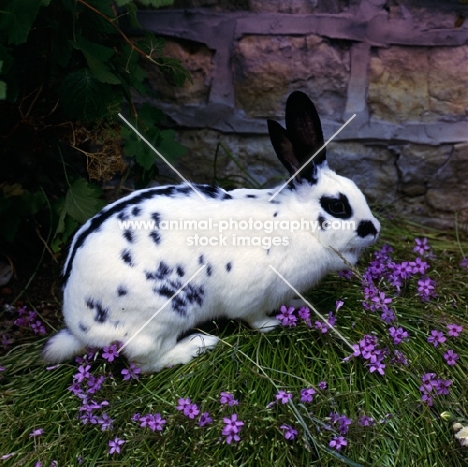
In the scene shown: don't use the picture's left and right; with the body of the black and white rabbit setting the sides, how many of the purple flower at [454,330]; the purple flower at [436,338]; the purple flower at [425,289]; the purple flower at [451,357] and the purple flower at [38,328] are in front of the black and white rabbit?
4

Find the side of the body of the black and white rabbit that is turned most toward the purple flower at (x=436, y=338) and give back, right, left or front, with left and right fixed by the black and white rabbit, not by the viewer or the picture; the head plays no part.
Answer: front

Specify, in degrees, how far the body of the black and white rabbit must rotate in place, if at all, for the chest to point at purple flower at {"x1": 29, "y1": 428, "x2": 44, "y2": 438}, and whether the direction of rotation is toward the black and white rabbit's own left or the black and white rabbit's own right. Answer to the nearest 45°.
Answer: approximately 135° to the black and white rabbit's own right

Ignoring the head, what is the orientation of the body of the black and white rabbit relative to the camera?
to the viewer's right

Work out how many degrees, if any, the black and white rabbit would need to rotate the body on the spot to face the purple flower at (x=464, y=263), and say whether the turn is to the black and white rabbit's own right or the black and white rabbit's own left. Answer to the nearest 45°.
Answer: approximately 45° to the black and white rabbit's own left

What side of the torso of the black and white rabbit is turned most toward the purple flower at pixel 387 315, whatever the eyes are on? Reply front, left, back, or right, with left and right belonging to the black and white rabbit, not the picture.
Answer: front

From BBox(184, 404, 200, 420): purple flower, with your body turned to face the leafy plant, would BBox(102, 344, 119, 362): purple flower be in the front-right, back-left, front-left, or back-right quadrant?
front-left

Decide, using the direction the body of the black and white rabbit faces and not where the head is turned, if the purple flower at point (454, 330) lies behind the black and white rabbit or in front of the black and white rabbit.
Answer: in front

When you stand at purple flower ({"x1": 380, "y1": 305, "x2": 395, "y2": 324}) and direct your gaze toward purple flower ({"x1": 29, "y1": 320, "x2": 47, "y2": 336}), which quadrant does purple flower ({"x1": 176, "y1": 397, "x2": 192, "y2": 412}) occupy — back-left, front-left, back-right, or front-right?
front-left

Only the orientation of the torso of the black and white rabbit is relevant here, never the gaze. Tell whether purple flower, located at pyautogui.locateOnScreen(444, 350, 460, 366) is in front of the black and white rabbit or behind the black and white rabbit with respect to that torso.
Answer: in front
